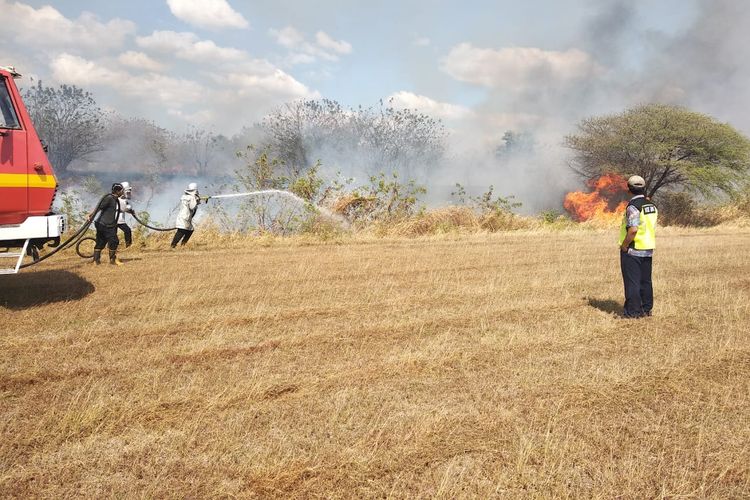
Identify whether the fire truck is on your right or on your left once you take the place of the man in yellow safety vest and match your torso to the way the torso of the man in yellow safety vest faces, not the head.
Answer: on your left

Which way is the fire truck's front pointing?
to the viewer's right

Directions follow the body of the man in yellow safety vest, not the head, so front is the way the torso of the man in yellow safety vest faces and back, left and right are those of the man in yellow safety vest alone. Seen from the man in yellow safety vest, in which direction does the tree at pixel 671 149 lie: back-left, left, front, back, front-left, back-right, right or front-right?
front-right

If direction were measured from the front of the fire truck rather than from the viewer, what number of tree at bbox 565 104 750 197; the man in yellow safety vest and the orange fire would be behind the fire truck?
0

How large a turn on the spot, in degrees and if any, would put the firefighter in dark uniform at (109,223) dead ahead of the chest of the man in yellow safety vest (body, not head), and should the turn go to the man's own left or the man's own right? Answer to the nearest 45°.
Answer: approximately 45° to the man's own left

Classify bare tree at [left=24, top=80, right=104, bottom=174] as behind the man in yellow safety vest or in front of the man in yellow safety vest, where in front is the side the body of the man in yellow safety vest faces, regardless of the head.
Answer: in front

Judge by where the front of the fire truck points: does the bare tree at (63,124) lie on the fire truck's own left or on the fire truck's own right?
on the fire truck's own left

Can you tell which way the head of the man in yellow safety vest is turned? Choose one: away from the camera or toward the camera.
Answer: away from the camera

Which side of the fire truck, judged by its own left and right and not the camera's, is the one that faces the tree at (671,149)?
front

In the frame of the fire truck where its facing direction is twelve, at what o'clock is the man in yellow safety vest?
The man in yellow safety vest is roughly at 1 o'clock from the fire truck.

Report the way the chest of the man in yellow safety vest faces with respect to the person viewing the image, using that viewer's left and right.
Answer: facing away from the viewer and to the left of the viewer

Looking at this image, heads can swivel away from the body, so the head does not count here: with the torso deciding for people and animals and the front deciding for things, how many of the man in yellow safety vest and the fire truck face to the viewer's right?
1

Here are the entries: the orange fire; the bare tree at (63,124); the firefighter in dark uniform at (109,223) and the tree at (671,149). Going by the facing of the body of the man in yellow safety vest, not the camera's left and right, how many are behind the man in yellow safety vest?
0
